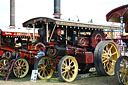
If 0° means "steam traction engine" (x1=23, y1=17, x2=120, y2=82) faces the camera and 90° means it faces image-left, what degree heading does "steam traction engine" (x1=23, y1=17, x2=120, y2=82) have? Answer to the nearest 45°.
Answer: approximately 45°
